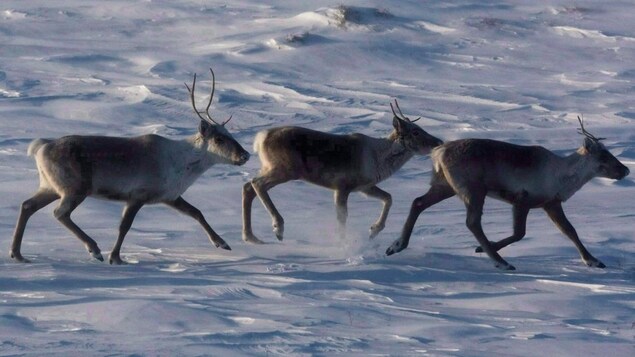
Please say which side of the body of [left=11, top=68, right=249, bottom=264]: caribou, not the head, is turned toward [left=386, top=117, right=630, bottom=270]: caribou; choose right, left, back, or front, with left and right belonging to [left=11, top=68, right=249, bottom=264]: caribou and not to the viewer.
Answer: front

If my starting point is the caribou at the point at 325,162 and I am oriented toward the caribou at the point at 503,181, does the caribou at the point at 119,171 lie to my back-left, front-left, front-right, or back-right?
back-right

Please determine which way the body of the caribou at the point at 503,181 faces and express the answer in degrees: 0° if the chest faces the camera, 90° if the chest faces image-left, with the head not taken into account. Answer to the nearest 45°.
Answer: approximately 270°

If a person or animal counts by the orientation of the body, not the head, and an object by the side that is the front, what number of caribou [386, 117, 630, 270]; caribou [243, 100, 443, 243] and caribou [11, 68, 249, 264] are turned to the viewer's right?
3

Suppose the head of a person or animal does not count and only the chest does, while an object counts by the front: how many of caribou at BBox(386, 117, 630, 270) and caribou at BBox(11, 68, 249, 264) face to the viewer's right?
2

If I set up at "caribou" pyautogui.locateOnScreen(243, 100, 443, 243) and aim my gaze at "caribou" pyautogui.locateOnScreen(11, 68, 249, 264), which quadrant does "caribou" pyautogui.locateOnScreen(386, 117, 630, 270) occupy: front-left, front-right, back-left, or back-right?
back-left

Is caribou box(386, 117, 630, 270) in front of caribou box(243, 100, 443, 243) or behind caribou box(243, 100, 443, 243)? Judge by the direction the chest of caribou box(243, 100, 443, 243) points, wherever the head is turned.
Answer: in front

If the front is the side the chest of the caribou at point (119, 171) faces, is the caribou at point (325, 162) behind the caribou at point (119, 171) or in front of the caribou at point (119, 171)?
in front

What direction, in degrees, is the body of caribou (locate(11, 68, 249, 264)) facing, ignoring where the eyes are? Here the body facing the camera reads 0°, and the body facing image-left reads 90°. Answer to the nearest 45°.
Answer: approximately 270°

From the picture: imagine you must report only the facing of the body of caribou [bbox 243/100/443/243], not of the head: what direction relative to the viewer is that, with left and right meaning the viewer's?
facing to the right of the viewer
